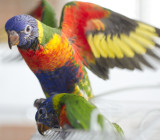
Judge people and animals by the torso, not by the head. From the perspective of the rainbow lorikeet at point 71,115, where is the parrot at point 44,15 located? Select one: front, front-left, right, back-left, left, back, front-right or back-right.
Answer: right

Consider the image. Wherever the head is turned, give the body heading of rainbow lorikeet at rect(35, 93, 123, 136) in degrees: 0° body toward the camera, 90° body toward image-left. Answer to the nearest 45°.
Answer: approximately 90°

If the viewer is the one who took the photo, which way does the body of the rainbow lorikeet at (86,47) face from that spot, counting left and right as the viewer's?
facing the viewer and to the left of the viewer
